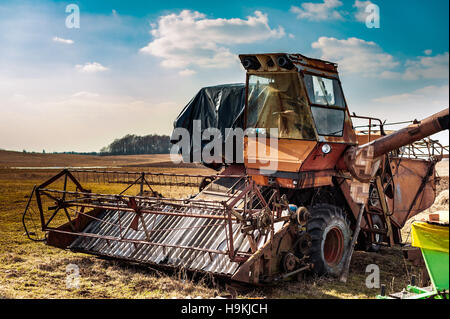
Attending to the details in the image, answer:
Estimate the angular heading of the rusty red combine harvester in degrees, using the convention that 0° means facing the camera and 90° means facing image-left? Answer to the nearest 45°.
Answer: approximately 45°
